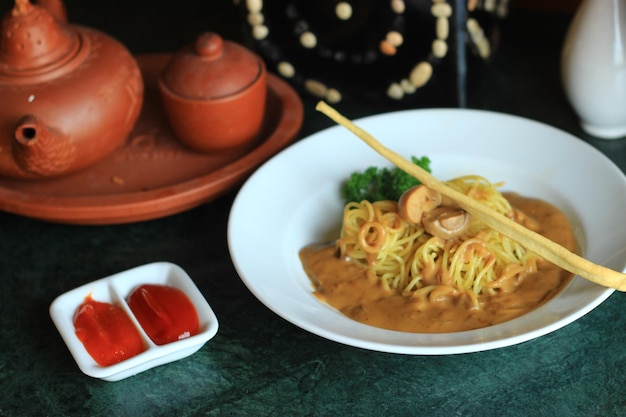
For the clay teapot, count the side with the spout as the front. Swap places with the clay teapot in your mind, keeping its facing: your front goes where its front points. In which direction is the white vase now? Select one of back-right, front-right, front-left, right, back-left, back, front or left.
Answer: left

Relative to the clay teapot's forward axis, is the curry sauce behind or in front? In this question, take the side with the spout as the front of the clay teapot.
in front

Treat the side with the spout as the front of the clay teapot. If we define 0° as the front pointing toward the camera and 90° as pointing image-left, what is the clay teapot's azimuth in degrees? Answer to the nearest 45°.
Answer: approximately 0°

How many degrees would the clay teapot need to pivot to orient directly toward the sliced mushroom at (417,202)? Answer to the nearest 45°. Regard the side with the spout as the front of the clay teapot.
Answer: approximately 45° to its left

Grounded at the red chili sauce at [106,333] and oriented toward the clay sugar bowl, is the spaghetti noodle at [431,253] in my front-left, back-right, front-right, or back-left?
front-right

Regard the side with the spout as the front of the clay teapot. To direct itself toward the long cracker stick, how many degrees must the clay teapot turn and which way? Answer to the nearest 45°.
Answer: approximately 45° to its left

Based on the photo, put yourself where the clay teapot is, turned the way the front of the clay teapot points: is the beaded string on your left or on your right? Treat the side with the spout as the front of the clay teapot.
on your left
